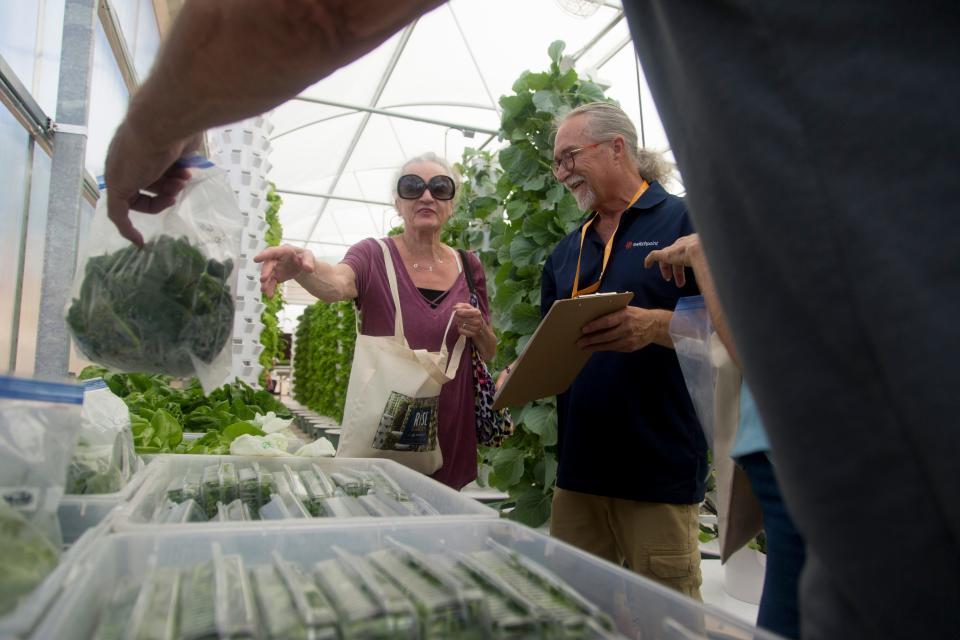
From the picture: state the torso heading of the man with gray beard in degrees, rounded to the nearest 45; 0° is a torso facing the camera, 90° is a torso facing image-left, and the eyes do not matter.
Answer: approximately 45°

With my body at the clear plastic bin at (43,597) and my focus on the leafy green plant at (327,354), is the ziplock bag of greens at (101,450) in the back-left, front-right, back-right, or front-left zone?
front-left

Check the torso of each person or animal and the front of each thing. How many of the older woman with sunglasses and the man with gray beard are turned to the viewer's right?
0

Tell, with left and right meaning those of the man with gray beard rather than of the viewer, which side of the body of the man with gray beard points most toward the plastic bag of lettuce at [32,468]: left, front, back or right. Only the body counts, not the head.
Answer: front

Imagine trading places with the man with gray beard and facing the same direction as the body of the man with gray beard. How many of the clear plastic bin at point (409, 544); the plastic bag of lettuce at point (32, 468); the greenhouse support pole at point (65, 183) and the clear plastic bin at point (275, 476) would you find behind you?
0

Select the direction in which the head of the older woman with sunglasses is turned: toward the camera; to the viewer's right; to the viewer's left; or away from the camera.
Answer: toward the camera

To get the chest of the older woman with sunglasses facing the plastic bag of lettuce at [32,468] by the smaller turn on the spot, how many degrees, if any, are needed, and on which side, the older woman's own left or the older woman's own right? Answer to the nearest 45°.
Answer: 0° — they already face it

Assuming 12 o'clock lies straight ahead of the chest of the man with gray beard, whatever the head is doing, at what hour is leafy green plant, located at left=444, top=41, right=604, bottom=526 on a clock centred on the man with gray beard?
The leafy green plant is roughly at 4 o'clock from the man with gray beard.

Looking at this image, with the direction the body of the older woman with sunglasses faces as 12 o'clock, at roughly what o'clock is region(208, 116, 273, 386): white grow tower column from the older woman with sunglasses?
The white grow tower column is roughly at 5 o'clock from the older woman with sunglasses.

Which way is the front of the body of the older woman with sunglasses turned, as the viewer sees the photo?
toward the camera

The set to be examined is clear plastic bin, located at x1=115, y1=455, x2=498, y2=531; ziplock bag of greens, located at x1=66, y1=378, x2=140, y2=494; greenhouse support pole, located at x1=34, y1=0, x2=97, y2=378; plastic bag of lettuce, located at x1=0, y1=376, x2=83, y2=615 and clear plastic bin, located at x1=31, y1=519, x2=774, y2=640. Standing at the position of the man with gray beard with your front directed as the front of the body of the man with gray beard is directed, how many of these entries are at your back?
0

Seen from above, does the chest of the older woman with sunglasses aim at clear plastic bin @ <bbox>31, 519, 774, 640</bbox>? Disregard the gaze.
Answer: yes

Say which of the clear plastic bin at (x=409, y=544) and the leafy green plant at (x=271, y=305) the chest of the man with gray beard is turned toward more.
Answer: the clear plastic bin

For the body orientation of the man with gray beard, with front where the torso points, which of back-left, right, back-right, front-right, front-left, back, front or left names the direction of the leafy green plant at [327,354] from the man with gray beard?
right

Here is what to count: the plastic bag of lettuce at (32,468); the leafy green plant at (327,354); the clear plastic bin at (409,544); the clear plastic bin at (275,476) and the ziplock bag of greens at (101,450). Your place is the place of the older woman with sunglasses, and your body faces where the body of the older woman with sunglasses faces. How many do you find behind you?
1

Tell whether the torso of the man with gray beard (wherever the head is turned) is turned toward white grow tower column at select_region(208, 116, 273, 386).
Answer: no

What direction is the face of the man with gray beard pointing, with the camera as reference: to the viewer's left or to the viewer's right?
to the viewer's left
